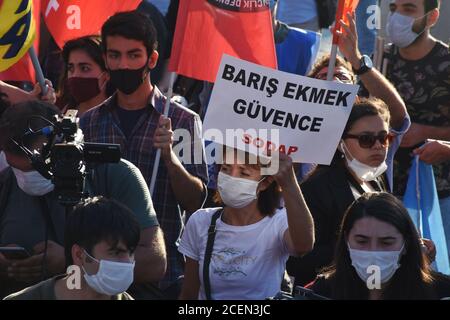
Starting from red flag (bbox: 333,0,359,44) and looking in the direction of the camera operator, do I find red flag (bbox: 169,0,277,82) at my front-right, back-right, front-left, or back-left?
front-right

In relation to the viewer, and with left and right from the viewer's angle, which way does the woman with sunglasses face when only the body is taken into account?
facing the viewer and to the right of the viewer

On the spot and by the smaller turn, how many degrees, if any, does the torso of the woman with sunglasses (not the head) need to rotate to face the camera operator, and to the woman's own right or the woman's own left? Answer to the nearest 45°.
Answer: approximately 90° to the woman's own right

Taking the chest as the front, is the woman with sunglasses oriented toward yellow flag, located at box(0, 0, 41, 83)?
no

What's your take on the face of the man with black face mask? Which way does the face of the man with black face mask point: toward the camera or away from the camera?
toward the camera

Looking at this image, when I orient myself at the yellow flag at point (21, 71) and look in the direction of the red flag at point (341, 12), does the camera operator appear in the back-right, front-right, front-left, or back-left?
front-right

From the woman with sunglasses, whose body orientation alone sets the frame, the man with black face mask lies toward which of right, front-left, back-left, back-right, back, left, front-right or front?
back-right

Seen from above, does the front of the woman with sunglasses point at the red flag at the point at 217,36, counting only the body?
no

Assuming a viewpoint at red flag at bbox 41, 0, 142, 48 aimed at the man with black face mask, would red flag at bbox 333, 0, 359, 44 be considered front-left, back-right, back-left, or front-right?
front-left
